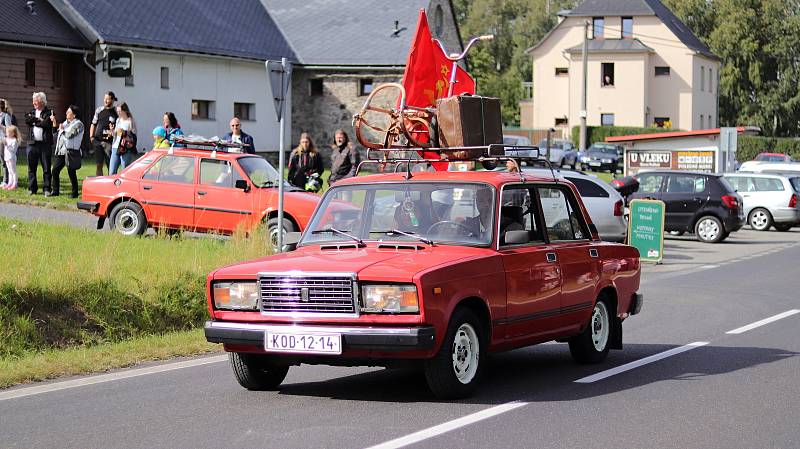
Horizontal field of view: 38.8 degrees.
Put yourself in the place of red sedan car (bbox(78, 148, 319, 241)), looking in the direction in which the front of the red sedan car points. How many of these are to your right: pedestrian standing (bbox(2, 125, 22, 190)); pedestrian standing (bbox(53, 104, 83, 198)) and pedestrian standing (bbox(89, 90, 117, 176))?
0

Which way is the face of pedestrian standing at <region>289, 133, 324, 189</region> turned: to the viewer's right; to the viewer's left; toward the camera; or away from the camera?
toward the camera

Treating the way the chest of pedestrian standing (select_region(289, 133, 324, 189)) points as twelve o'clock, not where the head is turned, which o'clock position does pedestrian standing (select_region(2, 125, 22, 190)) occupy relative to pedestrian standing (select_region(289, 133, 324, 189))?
pedestrian standing (select_region(2, 125, 22, 190)) is roughly at 4 o'clock from pedestrian standing (select_region(289, 133, 324, 189)).

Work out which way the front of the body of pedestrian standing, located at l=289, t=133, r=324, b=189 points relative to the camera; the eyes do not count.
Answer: toward the camera

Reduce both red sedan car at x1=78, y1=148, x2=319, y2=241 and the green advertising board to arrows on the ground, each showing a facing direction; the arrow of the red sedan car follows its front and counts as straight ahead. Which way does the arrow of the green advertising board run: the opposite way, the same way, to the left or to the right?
to the right

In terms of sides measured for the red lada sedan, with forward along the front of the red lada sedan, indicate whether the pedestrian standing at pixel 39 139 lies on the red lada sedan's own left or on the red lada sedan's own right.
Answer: on the red lada sedan's own right

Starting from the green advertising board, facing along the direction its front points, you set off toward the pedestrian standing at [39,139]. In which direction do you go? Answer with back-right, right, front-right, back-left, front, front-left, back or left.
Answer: right

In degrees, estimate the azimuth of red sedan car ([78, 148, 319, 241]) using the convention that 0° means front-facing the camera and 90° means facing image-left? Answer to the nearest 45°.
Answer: approximately 270°

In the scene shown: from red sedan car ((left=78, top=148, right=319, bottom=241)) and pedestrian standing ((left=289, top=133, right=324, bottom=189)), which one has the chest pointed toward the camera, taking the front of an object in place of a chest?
the pedestrian standing

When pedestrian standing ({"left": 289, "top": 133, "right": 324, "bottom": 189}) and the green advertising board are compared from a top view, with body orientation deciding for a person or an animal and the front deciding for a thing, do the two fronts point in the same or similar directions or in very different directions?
same or similar directions

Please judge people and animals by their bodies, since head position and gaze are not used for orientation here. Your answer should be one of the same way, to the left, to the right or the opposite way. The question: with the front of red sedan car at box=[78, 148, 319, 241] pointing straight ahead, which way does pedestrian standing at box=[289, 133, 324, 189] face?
to the right

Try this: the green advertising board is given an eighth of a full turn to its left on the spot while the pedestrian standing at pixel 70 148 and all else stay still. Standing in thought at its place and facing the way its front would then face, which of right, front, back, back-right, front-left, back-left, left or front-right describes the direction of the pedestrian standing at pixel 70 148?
back-right

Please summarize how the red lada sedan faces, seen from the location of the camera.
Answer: facing the viewer and to the left of the viewer
